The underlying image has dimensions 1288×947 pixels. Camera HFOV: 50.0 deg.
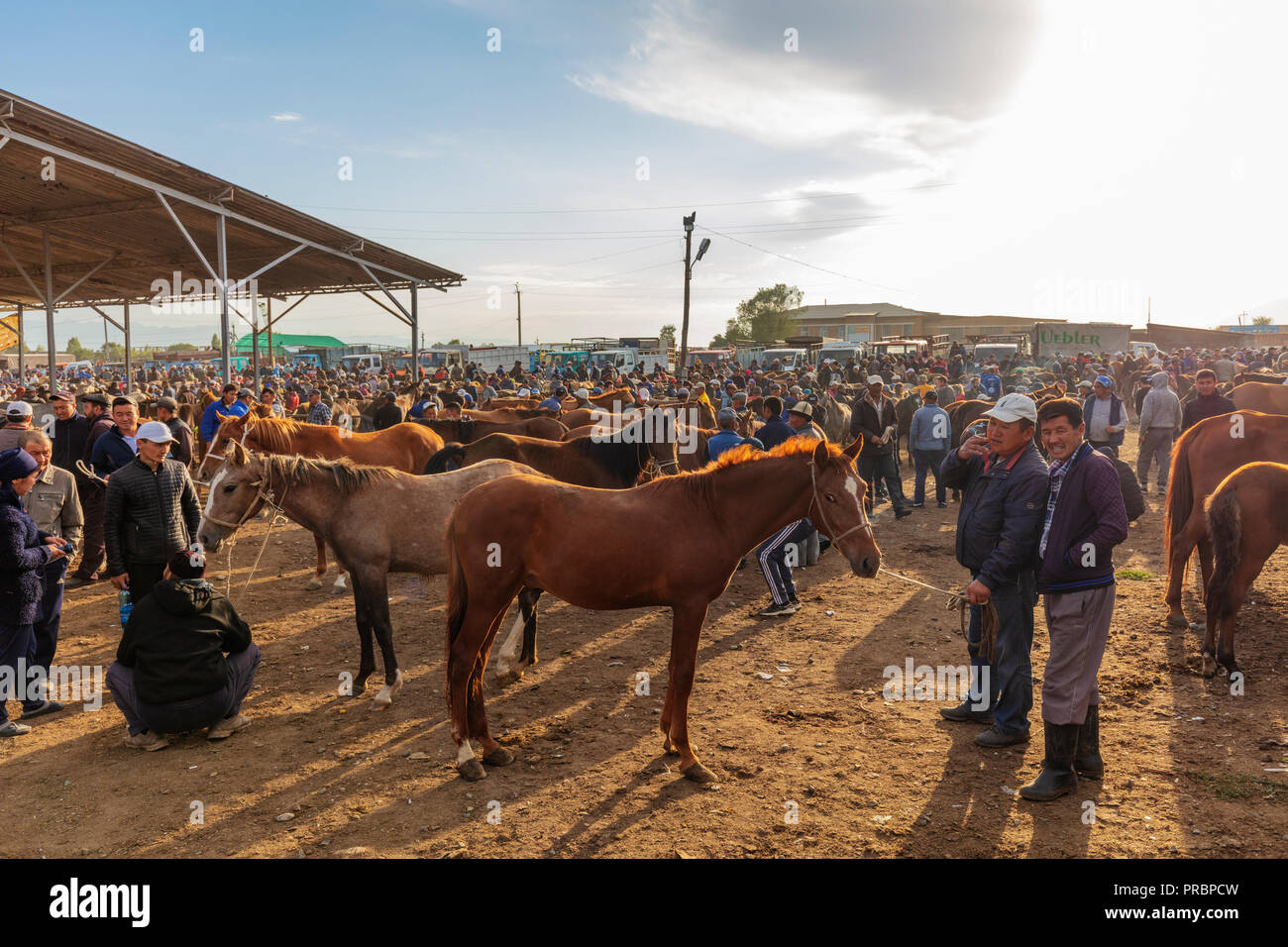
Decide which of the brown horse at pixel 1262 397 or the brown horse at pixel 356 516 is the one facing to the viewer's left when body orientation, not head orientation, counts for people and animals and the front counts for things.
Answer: the brown horse at pixel 356 516

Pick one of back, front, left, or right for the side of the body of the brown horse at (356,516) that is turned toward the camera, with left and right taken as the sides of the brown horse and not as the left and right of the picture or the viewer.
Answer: left

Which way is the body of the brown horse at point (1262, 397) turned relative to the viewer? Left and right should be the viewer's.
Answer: facing to the right of the viewer

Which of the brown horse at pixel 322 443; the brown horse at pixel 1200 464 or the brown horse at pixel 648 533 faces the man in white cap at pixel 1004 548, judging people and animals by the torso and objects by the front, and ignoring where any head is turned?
the brown horse at pixel 648 533

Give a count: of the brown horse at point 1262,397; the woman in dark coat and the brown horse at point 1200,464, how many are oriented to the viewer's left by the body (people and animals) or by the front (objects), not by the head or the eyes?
0

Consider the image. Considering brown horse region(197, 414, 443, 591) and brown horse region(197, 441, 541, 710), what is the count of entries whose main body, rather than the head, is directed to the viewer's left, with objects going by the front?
2

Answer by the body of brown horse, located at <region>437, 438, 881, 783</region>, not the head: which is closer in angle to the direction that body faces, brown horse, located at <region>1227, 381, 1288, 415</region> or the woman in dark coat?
the brown horse

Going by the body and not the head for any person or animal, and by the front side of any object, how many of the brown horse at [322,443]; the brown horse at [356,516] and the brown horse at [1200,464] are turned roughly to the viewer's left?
2

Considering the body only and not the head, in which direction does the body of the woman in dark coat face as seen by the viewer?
to the viewer's right

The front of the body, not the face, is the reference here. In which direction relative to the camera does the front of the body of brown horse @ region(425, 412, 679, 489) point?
to the viewer's right

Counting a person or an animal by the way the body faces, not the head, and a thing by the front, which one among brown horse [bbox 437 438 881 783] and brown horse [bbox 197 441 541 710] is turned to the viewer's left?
brown horse [bbox 197 441 541 710]

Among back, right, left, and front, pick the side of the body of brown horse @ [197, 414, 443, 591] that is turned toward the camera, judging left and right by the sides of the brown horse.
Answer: left

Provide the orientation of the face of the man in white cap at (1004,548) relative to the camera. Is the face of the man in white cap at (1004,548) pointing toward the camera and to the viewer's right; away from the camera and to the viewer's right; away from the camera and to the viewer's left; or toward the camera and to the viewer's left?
toward the camera and to the viewer's left

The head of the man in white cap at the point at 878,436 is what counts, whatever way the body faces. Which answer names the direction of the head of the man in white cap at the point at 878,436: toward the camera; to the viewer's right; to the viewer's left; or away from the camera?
toward the camera

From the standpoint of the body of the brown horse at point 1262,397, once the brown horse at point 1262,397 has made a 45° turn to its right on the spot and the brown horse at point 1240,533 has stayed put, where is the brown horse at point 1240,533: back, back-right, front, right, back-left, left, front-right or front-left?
front-right
